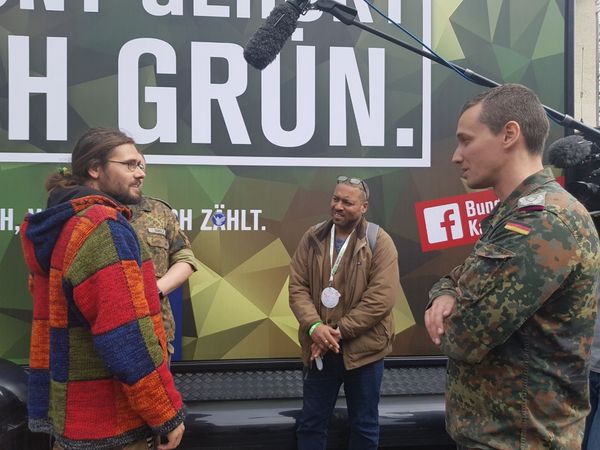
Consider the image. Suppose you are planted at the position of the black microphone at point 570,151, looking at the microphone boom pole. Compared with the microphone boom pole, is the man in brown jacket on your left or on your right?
right

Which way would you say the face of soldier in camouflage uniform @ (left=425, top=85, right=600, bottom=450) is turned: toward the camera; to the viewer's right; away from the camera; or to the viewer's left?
to the viewer's left

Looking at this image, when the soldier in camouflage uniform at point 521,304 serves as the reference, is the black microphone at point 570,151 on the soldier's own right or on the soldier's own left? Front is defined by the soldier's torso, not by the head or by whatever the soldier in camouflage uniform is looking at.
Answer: on the soldier's own right

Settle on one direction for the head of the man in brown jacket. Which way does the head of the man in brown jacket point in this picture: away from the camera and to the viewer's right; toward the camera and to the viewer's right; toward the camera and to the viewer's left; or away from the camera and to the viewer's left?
toward the camera and to the viewer's left

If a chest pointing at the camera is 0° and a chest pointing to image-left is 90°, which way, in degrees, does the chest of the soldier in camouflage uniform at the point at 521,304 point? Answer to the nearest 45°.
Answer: approximately 90°

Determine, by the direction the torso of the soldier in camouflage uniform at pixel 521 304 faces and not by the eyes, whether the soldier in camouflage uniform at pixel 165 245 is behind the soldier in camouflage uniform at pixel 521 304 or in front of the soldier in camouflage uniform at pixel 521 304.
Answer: in front
